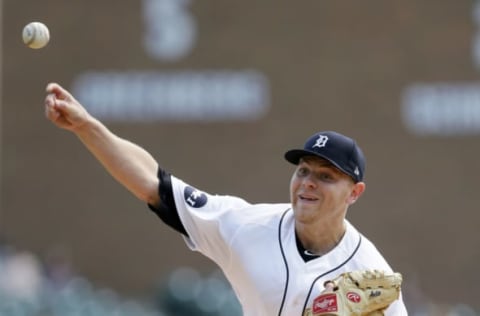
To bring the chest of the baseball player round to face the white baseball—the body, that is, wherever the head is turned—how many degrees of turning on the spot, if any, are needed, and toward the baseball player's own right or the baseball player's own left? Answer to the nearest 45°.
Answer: approximately 90° to the baseball player's own right

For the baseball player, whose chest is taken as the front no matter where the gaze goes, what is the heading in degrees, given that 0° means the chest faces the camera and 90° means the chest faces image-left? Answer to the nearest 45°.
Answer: approximately 0°
